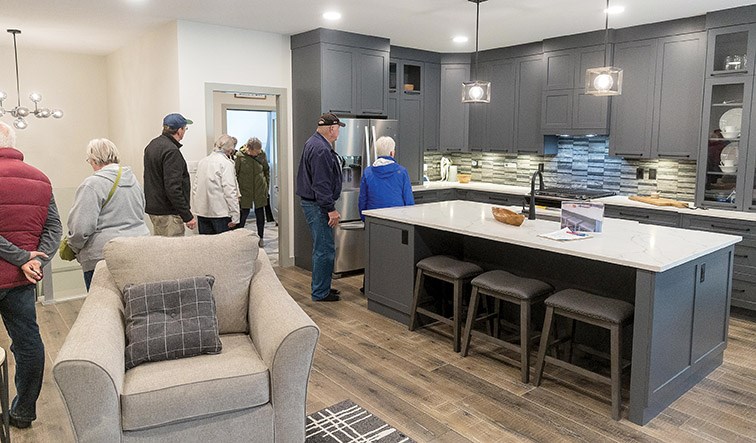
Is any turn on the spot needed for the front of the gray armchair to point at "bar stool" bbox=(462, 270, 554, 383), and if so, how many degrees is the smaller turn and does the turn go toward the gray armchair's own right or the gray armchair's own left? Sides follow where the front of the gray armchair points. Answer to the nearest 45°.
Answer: approximately 90° to the gray armchair's own left

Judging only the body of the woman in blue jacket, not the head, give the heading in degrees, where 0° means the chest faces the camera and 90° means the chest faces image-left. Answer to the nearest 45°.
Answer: approximately 180°

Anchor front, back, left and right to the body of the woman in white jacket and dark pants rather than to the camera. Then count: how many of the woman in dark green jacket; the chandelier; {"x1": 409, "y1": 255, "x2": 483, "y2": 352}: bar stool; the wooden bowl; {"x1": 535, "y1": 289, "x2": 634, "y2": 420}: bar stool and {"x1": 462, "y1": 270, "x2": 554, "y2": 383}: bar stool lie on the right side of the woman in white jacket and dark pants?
4

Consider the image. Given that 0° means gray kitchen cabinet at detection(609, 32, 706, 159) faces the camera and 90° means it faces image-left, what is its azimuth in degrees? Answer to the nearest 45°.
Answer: approximately 45°

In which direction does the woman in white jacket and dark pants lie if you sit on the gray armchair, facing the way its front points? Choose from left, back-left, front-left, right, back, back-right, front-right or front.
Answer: back

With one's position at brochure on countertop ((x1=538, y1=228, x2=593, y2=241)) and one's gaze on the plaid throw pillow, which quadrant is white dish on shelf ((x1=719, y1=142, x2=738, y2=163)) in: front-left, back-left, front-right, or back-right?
back-right

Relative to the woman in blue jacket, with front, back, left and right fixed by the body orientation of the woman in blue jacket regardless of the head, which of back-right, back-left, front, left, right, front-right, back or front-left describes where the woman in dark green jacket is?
front-left

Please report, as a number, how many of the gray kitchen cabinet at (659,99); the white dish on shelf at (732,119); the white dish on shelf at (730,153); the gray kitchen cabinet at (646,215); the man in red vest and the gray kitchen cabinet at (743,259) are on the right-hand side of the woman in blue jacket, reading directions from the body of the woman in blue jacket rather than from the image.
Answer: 5

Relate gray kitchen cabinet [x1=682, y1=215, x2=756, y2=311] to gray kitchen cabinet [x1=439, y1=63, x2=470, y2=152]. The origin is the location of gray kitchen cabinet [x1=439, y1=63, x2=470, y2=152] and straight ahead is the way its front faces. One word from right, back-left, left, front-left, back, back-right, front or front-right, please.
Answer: front-left

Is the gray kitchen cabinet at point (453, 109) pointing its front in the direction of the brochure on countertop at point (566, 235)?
yes
